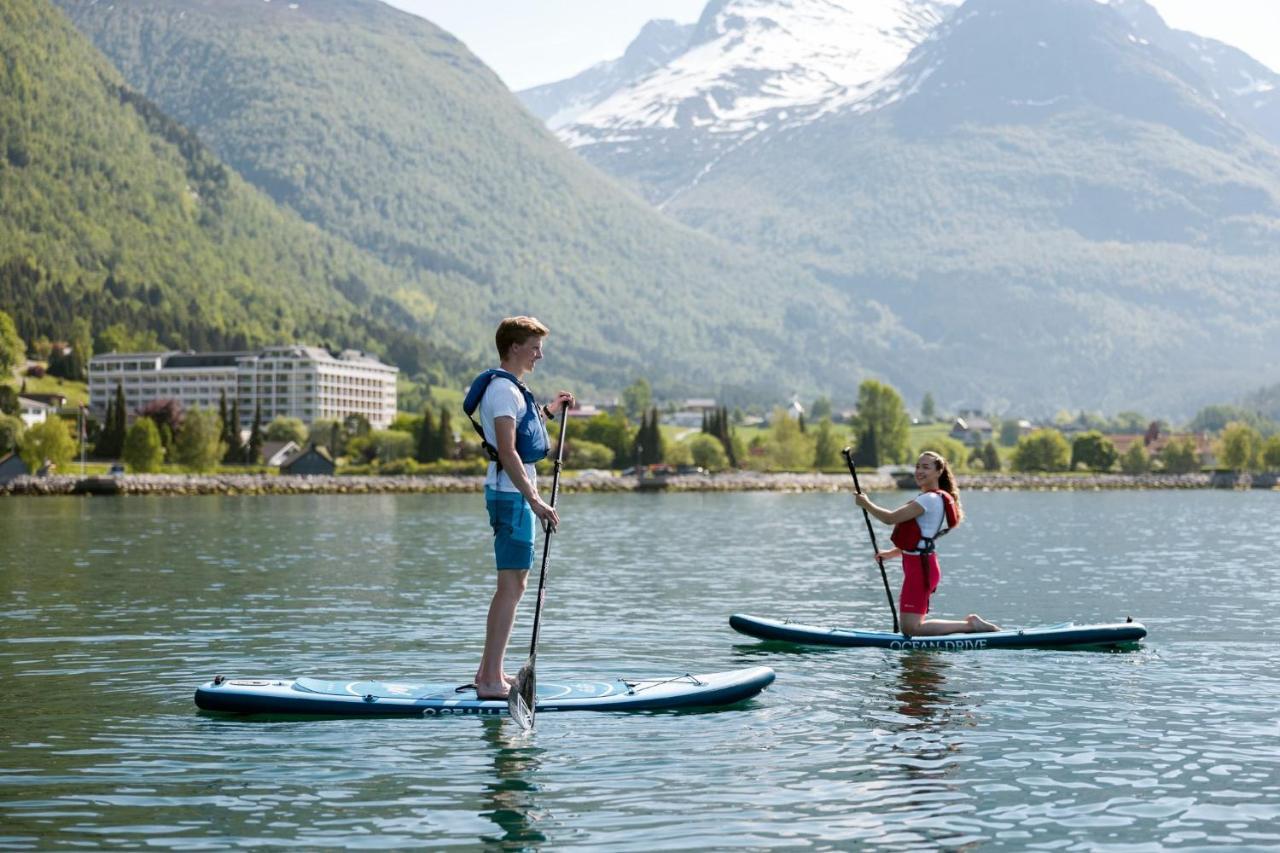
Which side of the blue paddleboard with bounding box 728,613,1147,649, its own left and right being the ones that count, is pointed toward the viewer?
left

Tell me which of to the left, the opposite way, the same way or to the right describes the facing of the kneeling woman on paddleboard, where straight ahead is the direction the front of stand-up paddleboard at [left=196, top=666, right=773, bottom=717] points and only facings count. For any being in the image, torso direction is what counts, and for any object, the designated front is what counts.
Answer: the opposite way

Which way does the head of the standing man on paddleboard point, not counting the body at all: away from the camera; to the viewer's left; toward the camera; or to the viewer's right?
to the viewer's right

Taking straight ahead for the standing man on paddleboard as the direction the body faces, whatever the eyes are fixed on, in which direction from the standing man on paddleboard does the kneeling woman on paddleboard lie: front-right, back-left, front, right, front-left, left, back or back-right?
front-left

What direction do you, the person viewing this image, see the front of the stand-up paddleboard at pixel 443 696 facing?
facing to the right of the viewer

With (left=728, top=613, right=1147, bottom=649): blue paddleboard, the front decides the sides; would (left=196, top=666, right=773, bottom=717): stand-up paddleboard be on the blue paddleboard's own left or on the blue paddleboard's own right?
on the blue paddleboard's own left

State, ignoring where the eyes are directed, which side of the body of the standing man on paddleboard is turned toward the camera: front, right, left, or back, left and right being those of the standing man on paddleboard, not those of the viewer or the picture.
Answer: right

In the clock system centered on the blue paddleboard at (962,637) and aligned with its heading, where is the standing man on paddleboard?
The standing man on paddleboard is roughly at 10 o'clock from the blue paddleboard.

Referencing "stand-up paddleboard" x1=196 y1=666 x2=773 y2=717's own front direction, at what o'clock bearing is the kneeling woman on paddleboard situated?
The kneeling woman on paddleboard is roughly at 11 o'clock from the stand-up paddleboard.

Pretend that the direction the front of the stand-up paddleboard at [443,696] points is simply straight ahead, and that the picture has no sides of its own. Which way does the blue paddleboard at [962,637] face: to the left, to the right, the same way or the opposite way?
the opposite way

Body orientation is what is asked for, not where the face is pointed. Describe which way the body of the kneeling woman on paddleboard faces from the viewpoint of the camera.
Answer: to the viewer's left

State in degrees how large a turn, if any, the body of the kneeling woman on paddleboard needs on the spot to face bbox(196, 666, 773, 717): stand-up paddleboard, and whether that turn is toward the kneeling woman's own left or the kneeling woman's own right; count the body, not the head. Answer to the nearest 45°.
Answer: approximately 45° to the kneeling woman's own left
